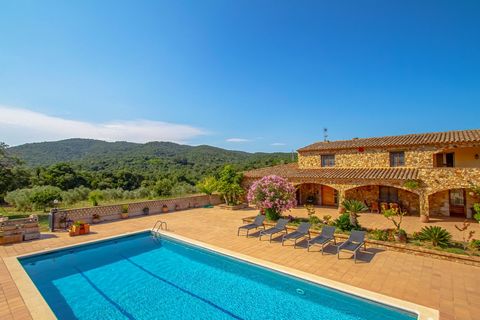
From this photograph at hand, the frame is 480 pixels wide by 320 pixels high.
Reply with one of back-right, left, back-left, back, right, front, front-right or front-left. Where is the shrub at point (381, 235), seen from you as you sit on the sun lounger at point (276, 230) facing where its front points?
back-left

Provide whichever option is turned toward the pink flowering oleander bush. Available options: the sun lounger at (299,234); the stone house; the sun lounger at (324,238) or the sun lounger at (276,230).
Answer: the stone house

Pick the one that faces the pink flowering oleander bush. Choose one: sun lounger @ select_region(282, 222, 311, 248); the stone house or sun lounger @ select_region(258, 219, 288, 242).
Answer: the stone house

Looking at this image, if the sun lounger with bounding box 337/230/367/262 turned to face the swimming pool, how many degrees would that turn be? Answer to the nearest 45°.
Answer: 0° — it already faces it

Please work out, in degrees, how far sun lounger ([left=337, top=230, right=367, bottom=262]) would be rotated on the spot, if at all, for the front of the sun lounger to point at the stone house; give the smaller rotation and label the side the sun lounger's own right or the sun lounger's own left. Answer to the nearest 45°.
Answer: approximately 135° to the sun lounger's own right

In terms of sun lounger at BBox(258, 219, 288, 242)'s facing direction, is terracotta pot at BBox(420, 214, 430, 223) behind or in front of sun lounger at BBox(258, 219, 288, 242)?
behind

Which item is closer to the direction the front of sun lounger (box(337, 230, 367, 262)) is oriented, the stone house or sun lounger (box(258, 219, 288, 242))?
the sun lounger

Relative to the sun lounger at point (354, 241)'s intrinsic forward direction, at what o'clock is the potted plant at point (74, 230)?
The potted plant is roughly at 1 o'clock from the sun lounger.

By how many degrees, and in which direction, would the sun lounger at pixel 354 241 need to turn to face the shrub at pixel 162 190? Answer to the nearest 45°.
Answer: approximately 90° to its right

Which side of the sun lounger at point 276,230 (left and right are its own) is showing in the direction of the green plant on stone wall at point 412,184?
back

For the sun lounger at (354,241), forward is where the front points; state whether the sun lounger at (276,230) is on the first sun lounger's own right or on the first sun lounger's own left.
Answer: on the first sun lounger's own right

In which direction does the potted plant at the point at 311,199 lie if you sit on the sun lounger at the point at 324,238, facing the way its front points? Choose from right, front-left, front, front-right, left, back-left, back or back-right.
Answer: back-right

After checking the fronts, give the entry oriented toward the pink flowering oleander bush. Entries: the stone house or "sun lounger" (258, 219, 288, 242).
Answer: the stone house
